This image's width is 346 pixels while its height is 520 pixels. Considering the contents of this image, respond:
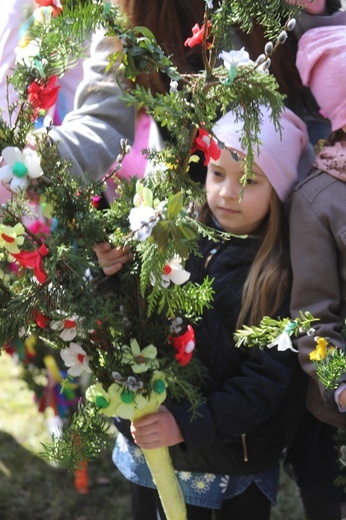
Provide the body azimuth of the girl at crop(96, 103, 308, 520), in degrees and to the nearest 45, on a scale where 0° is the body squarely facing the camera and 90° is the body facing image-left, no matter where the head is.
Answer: approximately 45°

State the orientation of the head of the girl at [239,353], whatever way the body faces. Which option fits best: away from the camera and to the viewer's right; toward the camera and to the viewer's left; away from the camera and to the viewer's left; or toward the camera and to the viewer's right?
toward the camera and to the viewer's left
